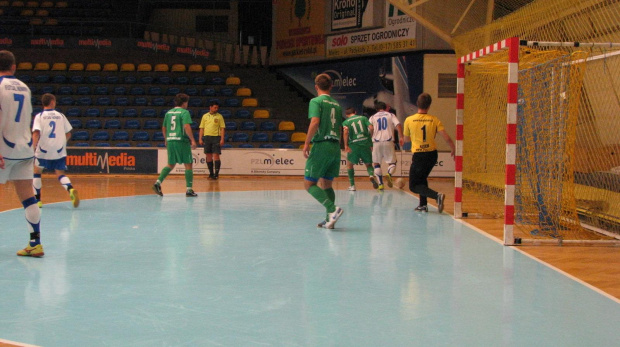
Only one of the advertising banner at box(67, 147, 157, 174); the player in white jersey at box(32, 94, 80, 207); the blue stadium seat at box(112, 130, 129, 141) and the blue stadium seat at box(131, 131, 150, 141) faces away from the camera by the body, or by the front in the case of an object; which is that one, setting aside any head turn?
the player in white jersey

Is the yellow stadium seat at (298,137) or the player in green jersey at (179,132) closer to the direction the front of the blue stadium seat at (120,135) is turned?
the player in green jersey

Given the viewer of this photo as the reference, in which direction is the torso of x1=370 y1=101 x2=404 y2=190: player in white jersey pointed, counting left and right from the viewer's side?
facing away from the viewer

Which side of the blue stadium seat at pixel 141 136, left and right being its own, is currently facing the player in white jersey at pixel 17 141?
front

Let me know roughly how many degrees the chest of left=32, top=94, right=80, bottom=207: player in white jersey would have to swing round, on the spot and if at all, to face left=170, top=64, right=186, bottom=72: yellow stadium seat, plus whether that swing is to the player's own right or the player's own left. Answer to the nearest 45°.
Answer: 0° — they already face it

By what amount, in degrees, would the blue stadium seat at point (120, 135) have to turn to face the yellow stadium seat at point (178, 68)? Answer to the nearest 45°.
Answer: approximately 135° to its left

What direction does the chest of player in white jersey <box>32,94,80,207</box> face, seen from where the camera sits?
away from the camera

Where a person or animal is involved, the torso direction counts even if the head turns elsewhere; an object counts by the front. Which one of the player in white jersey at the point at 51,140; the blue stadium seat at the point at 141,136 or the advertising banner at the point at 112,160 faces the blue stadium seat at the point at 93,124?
the player in white jersey

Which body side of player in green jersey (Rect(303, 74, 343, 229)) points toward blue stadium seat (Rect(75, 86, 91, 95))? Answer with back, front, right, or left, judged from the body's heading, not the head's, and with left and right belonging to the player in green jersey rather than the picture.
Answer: front

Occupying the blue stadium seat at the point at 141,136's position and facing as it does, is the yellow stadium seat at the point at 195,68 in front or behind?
behind

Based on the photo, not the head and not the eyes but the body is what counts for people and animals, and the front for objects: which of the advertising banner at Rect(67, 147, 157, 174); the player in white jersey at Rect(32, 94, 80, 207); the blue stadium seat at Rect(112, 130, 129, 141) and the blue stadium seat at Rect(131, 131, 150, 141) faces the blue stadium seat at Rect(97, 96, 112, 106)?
the player in white jersey

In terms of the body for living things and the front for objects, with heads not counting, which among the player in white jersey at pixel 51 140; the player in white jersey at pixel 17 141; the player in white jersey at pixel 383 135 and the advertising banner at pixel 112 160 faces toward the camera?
the advertising banner

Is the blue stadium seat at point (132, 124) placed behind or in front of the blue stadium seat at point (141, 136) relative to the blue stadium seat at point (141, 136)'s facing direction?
behind

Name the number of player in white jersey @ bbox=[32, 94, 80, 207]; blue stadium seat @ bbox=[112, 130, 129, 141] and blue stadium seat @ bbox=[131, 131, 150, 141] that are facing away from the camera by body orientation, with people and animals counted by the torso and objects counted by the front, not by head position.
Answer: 1

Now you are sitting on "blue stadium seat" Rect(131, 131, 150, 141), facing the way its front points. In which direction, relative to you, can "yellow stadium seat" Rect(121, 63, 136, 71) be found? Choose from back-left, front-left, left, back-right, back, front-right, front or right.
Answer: back
